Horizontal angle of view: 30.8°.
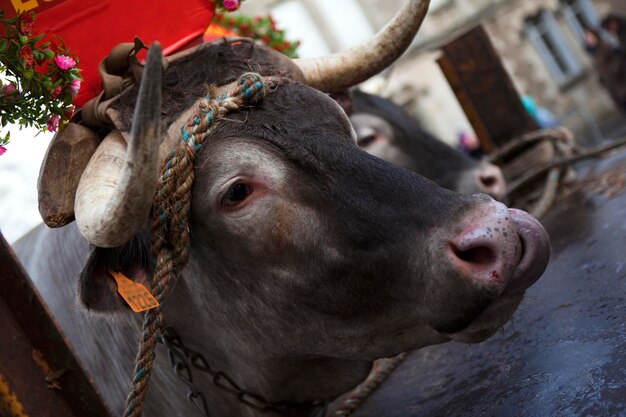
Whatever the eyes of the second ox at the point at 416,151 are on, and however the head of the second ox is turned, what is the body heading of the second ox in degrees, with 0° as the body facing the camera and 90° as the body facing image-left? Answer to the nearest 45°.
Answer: approximately 270°

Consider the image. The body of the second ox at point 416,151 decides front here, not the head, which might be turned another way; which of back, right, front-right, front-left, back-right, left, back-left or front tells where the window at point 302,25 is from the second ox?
left

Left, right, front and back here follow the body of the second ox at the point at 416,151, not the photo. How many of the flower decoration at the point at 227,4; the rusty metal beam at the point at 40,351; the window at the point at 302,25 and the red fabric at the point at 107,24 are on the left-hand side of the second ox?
1

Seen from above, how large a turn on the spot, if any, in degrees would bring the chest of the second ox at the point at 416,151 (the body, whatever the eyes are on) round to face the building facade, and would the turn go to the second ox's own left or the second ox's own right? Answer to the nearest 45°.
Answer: approximately 90° to the second ox's own left

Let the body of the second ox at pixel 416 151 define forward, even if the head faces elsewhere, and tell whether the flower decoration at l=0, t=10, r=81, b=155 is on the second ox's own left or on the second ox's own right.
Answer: on the second ox's own right

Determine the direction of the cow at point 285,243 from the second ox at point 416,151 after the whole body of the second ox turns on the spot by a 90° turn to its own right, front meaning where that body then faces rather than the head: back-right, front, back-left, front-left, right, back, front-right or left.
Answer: front
